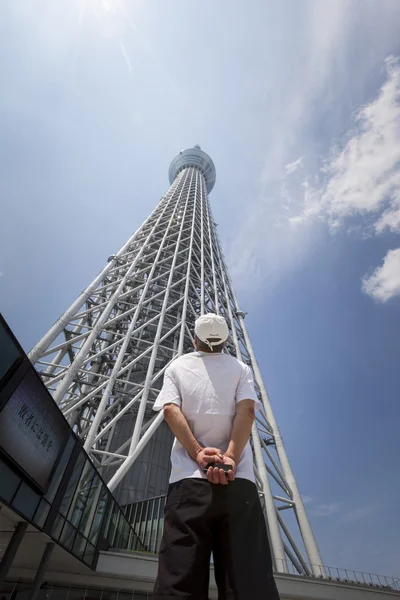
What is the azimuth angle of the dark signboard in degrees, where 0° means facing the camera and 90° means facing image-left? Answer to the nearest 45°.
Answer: approximately 315°

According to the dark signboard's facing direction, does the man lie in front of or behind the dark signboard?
in front

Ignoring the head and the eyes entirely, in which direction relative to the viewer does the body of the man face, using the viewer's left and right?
facing away from the viewer

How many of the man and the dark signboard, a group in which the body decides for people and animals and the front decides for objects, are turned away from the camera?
1

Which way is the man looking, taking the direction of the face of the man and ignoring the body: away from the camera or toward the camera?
away from the camera

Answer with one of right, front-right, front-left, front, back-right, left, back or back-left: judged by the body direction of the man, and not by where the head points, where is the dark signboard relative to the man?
front-left

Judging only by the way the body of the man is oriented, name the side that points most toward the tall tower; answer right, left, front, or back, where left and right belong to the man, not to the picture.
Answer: front

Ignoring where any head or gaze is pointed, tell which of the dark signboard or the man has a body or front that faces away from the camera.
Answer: the man
